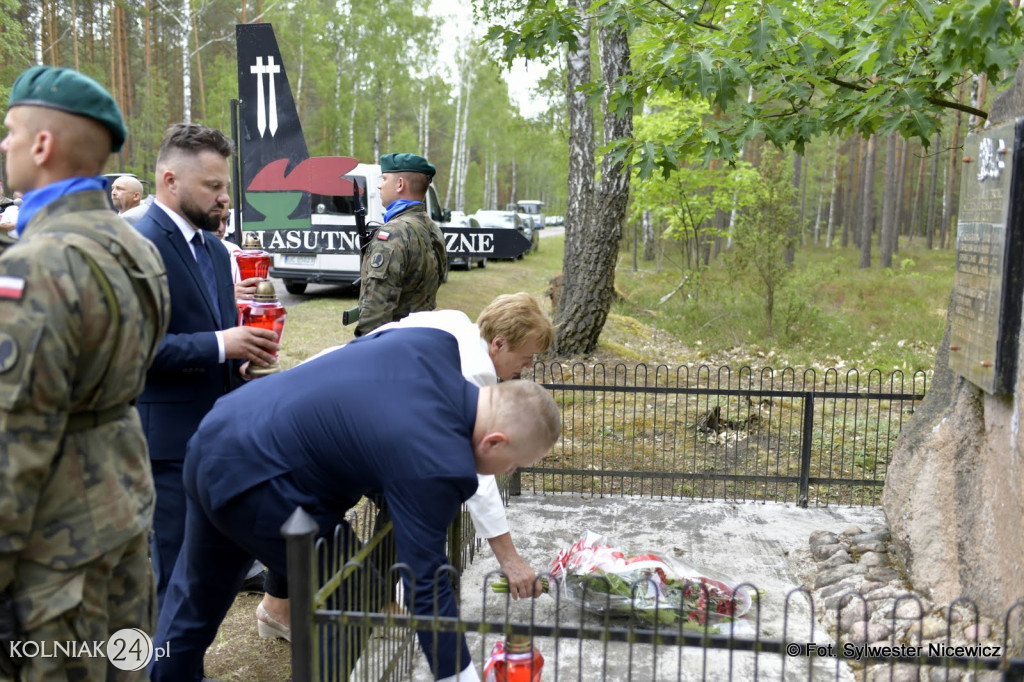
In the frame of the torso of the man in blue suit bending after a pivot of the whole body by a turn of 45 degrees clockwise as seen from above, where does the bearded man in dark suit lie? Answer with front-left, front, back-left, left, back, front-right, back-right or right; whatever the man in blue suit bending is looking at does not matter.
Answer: back

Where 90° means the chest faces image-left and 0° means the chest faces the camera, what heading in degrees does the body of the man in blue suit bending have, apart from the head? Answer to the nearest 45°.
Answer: approximately 270°

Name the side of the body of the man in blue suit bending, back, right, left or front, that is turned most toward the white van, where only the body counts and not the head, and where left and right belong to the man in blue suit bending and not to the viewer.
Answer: left

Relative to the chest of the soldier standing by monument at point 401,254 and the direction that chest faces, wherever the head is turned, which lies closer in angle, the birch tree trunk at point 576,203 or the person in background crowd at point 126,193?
the person in background crowd

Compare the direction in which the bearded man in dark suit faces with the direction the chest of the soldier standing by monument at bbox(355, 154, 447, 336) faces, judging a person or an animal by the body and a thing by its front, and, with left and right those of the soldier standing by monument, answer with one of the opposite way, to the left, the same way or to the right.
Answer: the opposite way
